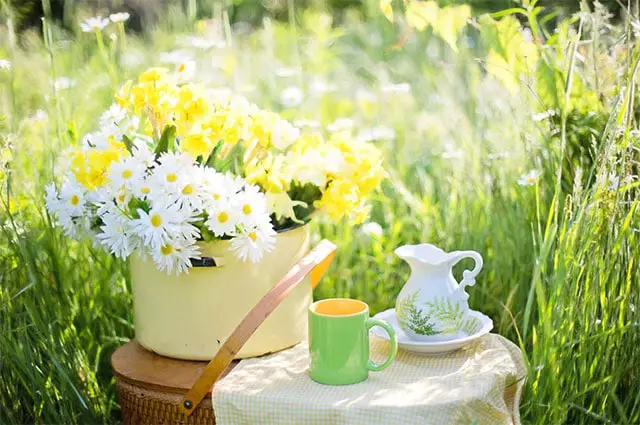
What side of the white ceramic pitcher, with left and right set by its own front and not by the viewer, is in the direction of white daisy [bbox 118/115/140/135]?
front

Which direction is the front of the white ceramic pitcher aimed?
to the viewer's left

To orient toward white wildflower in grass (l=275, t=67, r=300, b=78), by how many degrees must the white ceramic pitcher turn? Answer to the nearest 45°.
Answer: approximately 90° to its right

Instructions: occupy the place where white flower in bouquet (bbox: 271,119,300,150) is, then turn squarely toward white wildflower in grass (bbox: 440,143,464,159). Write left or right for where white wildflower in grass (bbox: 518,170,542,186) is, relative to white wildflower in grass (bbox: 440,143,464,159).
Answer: right

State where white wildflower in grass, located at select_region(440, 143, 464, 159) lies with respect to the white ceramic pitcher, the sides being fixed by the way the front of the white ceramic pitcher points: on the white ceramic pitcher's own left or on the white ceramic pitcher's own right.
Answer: on the white ceramic pitcher's own right

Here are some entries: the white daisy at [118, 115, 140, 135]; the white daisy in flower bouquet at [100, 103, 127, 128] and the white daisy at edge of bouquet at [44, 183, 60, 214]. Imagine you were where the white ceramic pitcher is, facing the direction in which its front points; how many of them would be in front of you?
3

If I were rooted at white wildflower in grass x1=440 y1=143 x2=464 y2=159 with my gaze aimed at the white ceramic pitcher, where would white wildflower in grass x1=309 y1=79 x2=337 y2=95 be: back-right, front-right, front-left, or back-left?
back-right

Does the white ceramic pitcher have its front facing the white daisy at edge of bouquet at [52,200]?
yes
